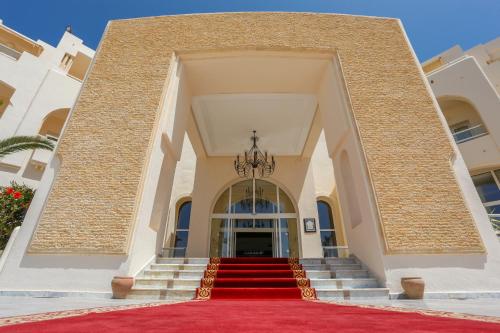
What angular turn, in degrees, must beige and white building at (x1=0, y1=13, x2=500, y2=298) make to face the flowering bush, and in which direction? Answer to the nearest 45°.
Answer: approximately 90° to its right

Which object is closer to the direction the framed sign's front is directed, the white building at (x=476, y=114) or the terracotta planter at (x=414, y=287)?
the terracotta planter

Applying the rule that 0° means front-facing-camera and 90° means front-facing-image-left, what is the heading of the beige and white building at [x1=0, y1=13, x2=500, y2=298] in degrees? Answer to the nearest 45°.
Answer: approximately 0°

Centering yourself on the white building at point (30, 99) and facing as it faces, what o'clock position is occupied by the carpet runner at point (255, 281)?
The carpet runner is roughly at 11 o'clock from the white building.

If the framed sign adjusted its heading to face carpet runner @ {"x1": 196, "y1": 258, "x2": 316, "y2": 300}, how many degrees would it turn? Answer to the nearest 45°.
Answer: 0° — it already faces it

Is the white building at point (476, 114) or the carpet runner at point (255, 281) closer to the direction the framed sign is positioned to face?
the carpet runner

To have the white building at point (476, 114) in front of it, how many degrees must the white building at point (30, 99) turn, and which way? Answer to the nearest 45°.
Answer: approximately 45° to its left
